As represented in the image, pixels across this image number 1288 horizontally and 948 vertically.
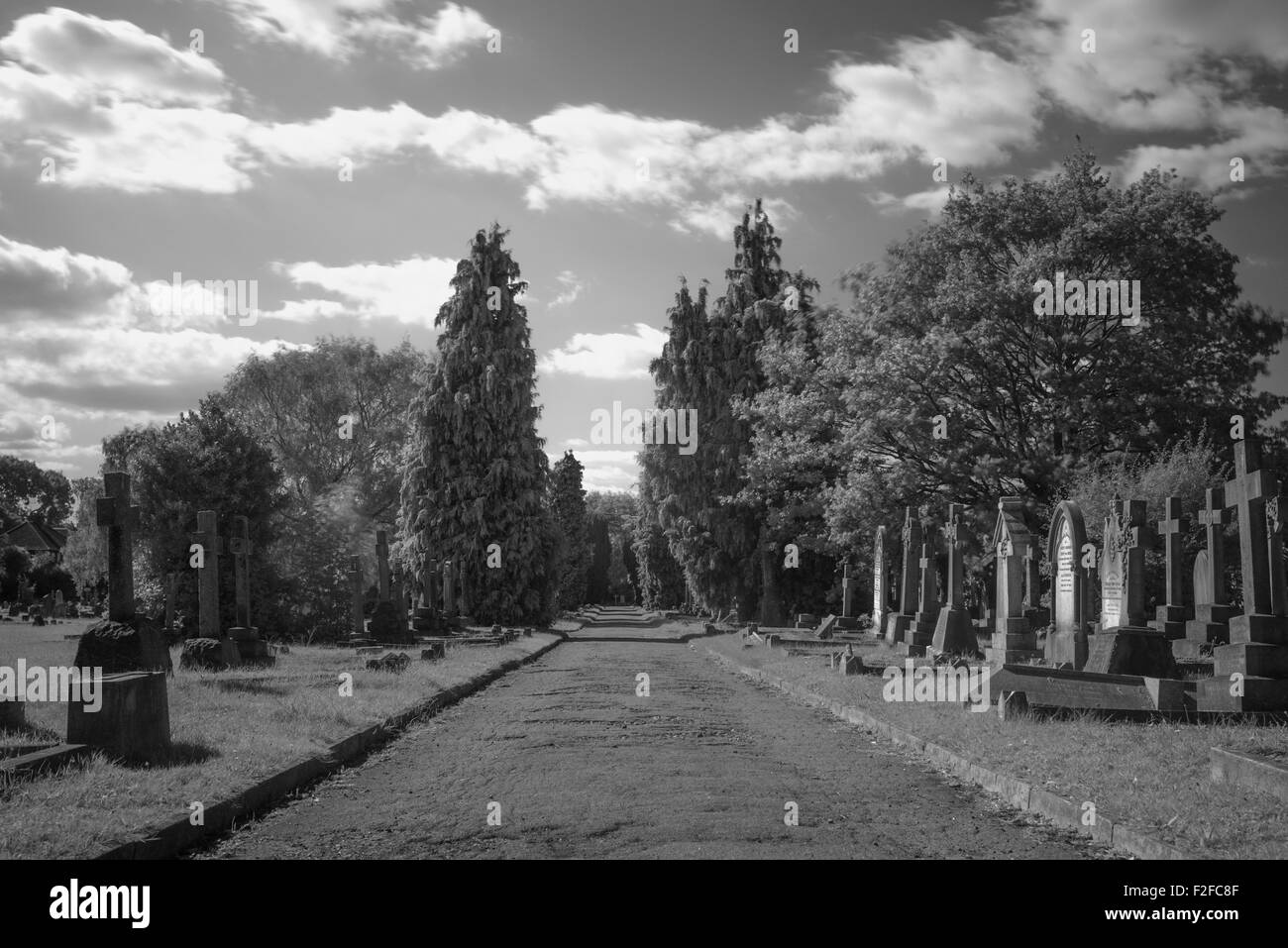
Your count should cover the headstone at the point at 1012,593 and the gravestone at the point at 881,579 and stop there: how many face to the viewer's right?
0

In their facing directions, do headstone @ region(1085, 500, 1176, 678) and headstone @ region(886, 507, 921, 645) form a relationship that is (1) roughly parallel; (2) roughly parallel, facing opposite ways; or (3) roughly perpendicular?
roughly parallel

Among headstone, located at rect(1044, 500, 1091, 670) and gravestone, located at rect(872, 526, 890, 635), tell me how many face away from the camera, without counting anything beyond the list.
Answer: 0

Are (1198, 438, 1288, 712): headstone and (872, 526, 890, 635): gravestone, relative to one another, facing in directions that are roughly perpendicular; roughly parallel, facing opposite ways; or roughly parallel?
roughly parallel

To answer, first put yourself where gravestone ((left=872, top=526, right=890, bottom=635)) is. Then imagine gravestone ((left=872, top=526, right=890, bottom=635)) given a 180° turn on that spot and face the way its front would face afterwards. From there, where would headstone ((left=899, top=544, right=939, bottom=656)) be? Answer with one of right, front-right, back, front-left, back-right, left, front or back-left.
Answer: back-right

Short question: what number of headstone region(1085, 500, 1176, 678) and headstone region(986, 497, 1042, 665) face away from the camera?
0

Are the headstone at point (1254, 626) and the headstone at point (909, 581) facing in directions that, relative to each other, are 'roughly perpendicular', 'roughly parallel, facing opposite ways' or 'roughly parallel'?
roughly parallel

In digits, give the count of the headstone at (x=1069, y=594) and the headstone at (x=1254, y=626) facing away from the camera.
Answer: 0

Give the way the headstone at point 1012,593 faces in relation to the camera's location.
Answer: facing the viewer and to the left of the viewer

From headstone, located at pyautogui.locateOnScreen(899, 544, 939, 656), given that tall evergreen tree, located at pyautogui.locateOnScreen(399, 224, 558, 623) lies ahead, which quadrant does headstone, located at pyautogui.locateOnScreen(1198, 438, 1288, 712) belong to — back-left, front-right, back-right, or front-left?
back-left

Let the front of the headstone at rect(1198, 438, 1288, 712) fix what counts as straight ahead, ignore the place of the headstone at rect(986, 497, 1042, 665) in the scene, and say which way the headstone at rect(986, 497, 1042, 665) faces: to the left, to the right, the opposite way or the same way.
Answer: the same way

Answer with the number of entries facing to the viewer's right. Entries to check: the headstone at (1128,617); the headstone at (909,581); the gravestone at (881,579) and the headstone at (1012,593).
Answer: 0

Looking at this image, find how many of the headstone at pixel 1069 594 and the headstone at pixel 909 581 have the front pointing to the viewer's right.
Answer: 0

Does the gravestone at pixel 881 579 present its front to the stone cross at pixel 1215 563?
no
